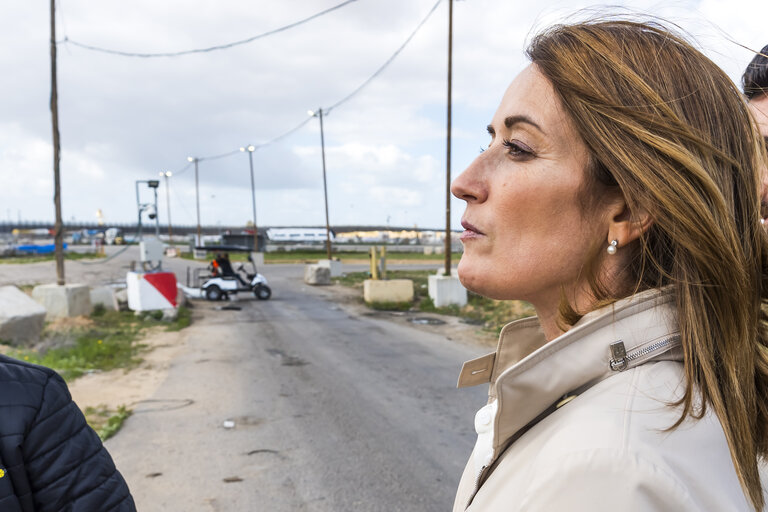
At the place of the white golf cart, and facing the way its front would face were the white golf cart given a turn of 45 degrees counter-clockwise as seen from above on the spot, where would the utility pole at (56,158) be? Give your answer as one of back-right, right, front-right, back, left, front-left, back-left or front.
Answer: back

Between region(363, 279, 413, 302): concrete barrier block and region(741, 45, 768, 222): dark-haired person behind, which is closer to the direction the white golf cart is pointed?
the concrete barrier block

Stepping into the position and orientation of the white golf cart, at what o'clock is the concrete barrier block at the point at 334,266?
The concrete barrier block is roughly at 10 o'clock from the white golf cart.

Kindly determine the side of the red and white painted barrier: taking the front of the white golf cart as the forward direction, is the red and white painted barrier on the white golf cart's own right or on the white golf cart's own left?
on the white golf cart's own right

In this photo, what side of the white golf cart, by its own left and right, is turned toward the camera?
right

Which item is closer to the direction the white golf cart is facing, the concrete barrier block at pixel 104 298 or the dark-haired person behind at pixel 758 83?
the dark-haired person behind

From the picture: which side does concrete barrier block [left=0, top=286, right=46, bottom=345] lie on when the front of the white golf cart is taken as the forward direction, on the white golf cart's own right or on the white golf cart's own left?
on the white golf cart's own right

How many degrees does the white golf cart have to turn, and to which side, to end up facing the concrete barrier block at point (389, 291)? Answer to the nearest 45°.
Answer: approximately 45° to its right

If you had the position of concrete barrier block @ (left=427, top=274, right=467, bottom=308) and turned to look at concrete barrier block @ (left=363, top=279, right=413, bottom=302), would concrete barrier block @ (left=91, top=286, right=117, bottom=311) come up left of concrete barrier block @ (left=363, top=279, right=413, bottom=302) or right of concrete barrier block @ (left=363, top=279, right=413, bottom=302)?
left

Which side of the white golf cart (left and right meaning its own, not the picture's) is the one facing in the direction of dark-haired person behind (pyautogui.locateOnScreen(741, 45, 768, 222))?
right
